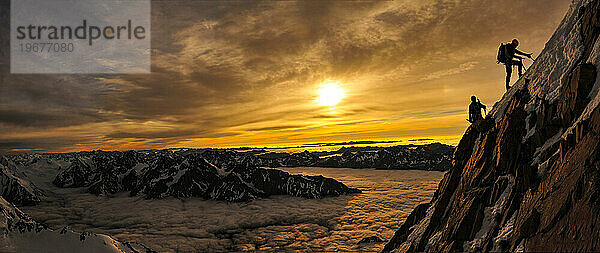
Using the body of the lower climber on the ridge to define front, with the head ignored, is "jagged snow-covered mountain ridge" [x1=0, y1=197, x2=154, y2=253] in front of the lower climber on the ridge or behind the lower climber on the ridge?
behind

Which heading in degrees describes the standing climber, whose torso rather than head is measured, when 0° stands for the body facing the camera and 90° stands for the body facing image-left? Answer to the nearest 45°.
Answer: approximately 270°

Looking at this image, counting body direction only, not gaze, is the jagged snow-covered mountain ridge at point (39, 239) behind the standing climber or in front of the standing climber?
behind

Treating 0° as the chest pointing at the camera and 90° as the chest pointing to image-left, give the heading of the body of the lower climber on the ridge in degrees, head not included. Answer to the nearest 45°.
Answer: approximately 270°
